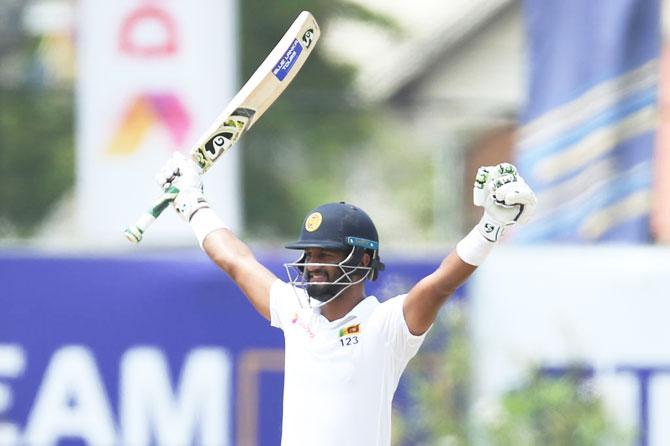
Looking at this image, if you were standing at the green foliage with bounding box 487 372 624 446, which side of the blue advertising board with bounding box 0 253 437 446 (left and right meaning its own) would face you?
left

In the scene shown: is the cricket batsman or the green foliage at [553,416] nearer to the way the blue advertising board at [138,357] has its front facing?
the cricket batsman

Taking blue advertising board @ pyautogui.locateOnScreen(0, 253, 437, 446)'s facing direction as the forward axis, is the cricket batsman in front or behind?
in front

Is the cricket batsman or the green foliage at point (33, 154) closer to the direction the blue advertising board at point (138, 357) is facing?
the cricket batsman

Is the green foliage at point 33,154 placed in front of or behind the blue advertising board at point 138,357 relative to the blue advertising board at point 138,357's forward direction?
behind

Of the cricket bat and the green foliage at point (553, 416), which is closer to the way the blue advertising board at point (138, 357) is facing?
the cricket bat

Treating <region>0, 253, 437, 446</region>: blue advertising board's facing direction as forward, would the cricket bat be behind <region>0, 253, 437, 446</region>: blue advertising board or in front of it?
in front

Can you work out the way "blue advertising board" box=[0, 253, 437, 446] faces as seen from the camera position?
facing the viewer

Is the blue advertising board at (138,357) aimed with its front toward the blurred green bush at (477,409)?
no
